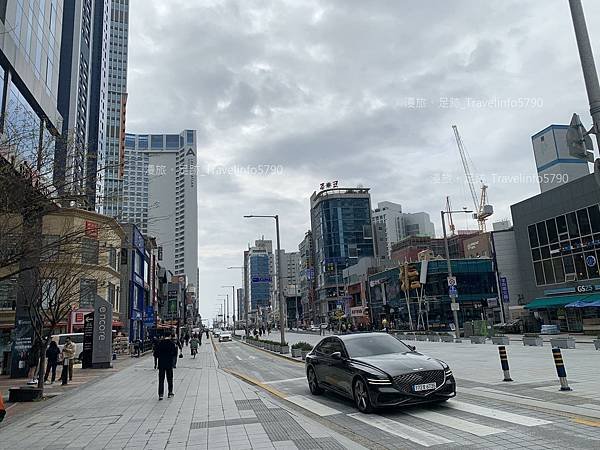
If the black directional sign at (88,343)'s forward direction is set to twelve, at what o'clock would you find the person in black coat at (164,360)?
The person in black coat is roughly at 12 o'clock from the black directional sign.

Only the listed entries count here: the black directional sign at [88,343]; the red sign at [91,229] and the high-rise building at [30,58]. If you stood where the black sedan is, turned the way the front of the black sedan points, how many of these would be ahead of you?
0

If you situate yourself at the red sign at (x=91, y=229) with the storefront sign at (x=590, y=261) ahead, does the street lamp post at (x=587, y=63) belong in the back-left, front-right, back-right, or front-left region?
front-right

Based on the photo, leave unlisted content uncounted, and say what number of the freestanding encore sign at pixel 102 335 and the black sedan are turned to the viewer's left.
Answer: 0

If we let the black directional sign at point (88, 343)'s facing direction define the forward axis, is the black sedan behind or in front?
in front

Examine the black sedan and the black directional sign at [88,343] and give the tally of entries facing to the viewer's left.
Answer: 0

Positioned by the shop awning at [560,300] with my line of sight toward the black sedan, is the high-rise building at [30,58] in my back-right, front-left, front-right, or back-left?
front-right

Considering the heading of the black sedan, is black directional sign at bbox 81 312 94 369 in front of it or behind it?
behind

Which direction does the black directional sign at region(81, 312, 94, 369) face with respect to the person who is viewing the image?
facing the viewer

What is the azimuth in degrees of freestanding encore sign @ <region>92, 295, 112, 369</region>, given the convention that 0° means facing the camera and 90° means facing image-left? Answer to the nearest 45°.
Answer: approximately 315°

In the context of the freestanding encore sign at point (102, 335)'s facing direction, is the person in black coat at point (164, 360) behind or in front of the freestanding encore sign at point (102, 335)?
in front

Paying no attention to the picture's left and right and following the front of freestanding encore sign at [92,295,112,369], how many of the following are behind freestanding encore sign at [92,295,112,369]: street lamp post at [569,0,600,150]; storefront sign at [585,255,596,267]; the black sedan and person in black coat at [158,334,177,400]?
0

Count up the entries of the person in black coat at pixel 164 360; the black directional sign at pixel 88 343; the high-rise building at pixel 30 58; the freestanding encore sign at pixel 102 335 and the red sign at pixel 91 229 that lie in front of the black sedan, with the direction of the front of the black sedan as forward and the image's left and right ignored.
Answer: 0

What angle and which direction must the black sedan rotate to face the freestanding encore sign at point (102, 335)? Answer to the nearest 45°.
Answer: approximately 180°

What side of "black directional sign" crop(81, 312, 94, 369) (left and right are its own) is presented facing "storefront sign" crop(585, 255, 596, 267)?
left

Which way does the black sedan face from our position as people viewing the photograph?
facing the viewer and to the right of the viewer

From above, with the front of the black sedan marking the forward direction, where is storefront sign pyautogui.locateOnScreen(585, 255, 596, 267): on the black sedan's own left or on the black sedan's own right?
on the black sedan's own left
